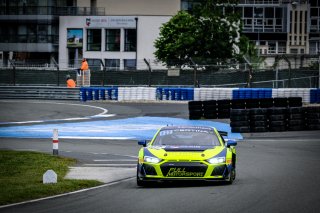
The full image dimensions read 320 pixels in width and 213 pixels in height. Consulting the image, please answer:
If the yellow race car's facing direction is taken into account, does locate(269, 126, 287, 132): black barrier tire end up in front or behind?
behind

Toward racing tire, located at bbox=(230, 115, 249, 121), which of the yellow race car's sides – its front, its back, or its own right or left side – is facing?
back

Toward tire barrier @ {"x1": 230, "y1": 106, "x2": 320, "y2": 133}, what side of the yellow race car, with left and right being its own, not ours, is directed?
back

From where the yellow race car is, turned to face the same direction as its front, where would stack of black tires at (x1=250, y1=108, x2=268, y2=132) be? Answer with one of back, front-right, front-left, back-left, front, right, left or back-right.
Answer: back

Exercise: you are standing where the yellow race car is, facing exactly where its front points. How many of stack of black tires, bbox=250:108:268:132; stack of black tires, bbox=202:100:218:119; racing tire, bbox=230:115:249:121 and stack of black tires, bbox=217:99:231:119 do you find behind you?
4

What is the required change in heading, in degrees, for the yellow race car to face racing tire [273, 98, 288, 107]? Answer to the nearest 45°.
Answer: approximately 180°

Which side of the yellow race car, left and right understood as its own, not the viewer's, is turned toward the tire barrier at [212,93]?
back

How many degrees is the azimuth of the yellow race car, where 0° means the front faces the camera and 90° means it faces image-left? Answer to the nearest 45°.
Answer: approximately 0°

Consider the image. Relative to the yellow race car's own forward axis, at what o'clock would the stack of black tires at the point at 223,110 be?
The stack of black tires is roughly at 6 o'clock from the yellow race car.

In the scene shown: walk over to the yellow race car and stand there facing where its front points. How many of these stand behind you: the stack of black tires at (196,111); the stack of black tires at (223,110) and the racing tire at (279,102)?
3

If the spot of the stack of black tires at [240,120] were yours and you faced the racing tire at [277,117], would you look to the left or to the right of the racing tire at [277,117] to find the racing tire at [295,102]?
left

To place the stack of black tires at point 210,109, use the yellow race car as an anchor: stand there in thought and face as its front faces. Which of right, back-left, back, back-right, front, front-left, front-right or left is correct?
back

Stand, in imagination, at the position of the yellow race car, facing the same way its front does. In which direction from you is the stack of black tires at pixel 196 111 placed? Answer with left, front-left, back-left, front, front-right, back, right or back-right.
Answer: back
